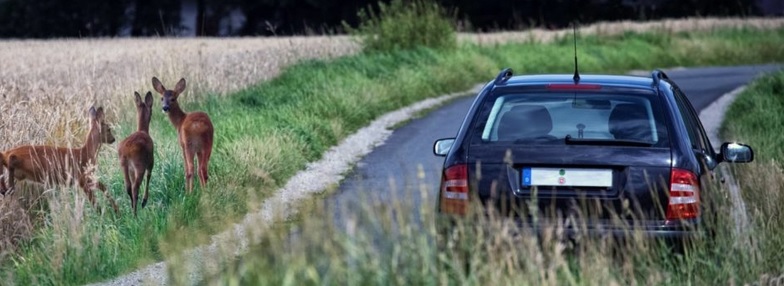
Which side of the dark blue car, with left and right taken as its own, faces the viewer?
back

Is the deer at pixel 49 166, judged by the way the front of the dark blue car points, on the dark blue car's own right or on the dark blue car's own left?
on the dark blue car's own left

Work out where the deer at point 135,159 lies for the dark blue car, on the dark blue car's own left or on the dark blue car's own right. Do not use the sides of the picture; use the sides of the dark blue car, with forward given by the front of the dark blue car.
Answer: on the dark blue car's own left

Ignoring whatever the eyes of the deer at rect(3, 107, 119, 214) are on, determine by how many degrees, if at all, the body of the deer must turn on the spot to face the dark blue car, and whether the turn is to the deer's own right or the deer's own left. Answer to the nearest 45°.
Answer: approximately 45° to the deer's own right

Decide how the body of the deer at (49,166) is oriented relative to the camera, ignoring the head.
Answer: to the viewer's right

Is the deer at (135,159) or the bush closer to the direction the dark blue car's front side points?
the bush

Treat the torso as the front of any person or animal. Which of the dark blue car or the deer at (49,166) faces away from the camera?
the dark blue car

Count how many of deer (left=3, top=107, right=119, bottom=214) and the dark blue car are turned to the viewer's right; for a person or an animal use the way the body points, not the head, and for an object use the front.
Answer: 1
